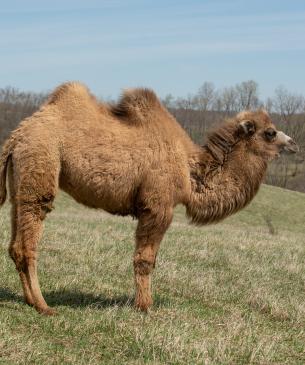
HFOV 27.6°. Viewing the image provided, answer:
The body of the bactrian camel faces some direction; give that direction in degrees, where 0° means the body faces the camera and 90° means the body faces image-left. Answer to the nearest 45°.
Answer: approximately 270°
